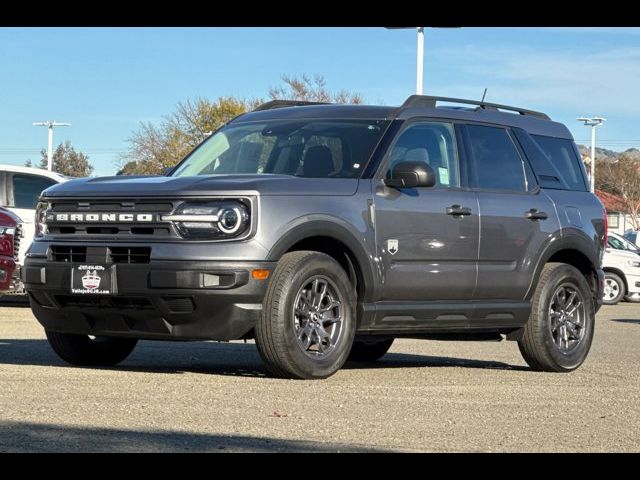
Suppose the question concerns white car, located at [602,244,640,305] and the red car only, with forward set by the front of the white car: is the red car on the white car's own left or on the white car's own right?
on the white car's own right

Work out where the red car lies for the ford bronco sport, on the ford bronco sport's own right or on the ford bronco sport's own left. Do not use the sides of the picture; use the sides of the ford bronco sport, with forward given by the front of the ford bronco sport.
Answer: on the ford bronco sport's own right

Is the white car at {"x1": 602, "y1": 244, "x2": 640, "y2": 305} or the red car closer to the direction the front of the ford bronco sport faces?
the red car

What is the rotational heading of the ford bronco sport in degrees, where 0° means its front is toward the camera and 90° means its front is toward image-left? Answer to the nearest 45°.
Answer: approximately 45°

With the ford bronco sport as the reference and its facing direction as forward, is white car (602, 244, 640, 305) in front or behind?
behind
